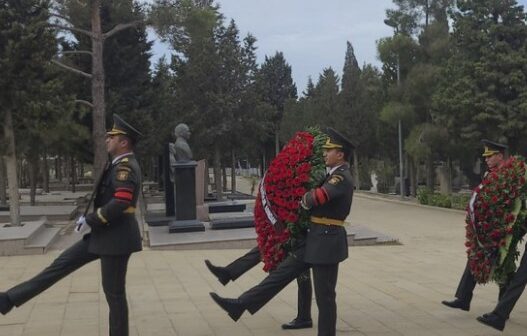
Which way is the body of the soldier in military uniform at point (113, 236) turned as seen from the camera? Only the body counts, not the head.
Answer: to the viewer's left

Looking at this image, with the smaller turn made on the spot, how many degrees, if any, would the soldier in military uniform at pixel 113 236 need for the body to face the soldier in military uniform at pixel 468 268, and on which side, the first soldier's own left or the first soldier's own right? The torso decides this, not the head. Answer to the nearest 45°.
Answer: approximately 180°

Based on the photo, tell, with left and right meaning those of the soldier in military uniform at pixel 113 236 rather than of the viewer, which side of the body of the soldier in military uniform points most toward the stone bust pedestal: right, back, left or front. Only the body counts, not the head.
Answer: right

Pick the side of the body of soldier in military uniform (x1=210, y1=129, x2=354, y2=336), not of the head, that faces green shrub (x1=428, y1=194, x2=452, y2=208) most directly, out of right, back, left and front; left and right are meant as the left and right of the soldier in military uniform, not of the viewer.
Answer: right

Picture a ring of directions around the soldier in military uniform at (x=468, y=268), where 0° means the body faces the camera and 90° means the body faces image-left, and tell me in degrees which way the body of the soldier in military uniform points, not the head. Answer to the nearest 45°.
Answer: approximately 90°

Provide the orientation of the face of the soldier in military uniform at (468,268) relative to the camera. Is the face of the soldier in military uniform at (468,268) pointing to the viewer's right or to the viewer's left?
to the viewer's left

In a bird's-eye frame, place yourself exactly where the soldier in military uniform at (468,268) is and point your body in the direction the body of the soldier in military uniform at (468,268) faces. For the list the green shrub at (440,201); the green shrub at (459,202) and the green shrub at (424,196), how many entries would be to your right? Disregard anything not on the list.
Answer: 3

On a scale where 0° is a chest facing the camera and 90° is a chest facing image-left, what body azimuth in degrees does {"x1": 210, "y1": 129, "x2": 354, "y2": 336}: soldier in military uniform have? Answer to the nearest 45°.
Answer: approximately 90°

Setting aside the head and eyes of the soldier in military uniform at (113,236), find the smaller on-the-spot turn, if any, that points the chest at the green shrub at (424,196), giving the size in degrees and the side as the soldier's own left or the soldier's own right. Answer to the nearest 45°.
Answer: approximately 135° to the soldier's own right

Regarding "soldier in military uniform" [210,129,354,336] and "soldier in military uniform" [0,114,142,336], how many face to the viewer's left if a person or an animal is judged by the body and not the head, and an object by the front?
2

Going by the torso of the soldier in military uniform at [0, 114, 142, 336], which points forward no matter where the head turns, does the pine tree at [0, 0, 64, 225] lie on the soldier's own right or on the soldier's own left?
on the soldier's own right
